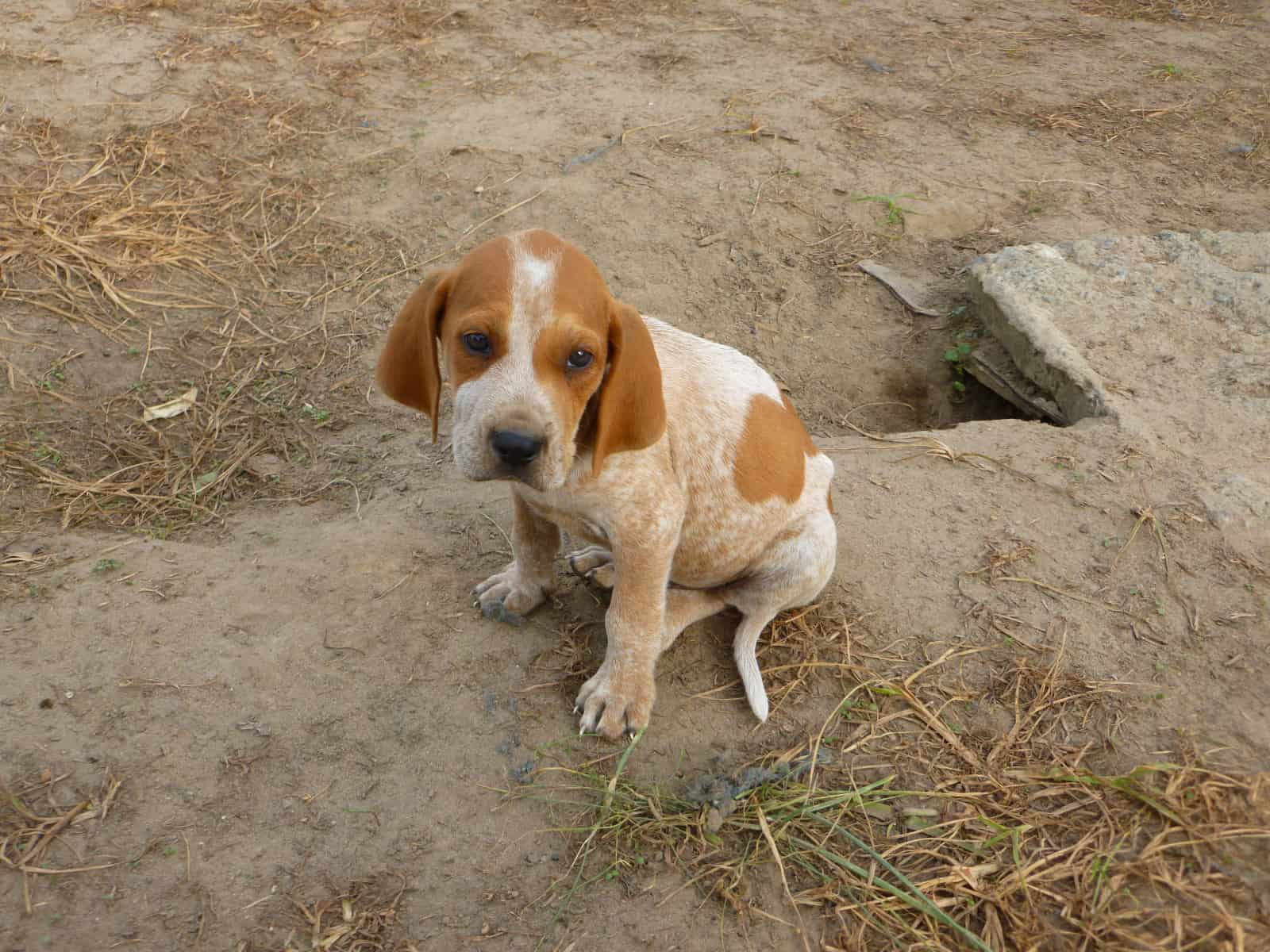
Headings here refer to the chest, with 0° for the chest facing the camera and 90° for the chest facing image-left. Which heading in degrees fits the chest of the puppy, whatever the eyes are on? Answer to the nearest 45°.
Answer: approximately 45°

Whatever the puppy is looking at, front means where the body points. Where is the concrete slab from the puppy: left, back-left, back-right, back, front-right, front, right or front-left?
back
